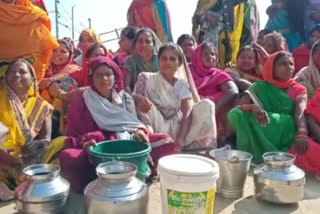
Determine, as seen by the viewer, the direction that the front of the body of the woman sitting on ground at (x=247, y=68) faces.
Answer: toward the camera

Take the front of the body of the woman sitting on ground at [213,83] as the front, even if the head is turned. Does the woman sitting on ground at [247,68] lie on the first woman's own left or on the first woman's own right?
on the first woman's own left

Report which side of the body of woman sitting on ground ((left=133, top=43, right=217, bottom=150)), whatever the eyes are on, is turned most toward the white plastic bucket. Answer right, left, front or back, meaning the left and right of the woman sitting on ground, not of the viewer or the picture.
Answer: front

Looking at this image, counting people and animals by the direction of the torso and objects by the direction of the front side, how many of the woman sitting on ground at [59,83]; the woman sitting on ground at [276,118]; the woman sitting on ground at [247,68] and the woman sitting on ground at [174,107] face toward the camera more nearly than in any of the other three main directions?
4

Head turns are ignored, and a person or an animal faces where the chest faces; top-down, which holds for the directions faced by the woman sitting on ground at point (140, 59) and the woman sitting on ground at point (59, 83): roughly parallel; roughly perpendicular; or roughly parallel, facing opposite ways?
roughly parallel

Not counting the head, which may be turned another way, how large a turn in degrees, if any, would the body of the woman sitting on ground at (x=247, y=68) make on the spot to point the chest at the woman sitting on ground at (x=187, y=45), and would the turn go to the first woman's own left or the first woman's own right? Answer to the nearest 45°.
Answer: approximately 135° to the first woman's own right

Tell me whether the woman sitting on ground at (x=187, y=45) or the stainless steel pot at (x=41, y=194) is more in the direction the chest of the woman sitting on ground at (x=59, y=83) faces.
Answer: the stainless steel pot

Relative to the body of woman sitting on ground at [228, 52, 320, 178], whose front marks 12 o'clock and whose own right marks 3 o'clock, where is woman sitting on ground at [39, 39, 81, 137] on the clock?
woman sitting on ground at [39, 39, 81, 137] is roughly at 3 o'clock from woman sitting on ground at [228, 52, 320, 178].

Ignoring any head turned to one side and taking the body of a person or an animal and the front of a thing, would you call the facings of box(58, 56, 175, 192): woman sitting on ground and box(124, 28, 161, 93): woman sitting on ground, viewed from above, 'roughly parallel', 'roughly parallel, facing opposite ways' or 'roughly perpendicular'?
roughly parallel

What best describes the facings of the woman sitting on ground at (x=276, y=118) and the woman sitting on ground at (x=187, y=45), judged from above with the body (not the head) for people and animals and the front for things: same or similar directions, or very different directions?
same or similar directions

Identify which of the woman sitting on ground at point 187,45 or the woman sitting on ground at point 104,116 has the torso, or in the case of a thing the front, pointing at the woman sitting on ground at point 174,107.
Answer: the woman sitting on ground at point 187,45

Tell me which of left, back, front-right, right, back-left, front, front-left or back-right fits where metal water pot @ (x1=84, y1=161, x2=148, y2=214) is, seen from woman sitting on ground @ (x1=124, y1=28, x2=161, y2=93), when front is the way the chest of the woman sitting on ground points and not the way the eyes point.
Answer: front

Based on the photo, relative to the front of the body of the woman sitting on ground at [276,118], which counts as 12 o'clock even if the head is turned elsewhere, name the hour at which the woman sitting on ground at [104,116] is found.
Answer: the woman sitting on ground at [104,116] is roughly at 2 o'clock from the woman sitting on ground at [276,118].

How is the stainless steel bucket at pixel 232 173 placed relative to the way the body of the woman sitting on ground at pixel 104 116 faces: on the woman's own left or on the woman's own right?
on the woman's own left

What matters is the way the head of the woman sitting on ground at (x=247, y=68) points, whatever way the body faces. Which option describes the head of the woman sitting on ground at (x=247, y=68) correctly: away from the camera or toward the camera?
toward the camera
